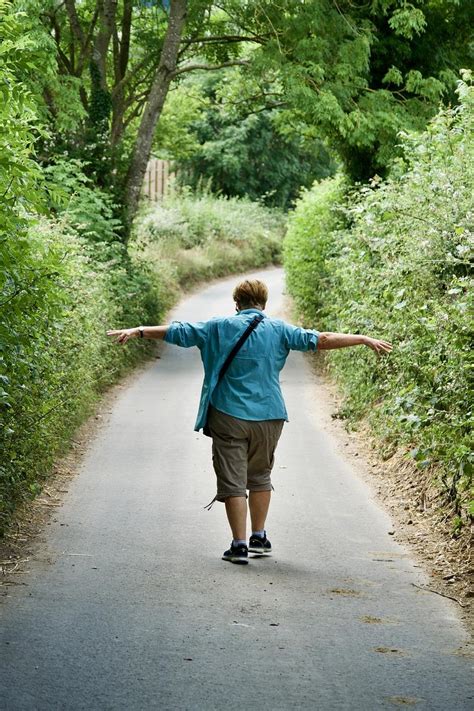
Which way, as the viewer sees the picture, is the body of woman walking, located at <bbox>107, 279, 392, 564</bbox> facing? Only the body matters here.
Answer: away from the camera
